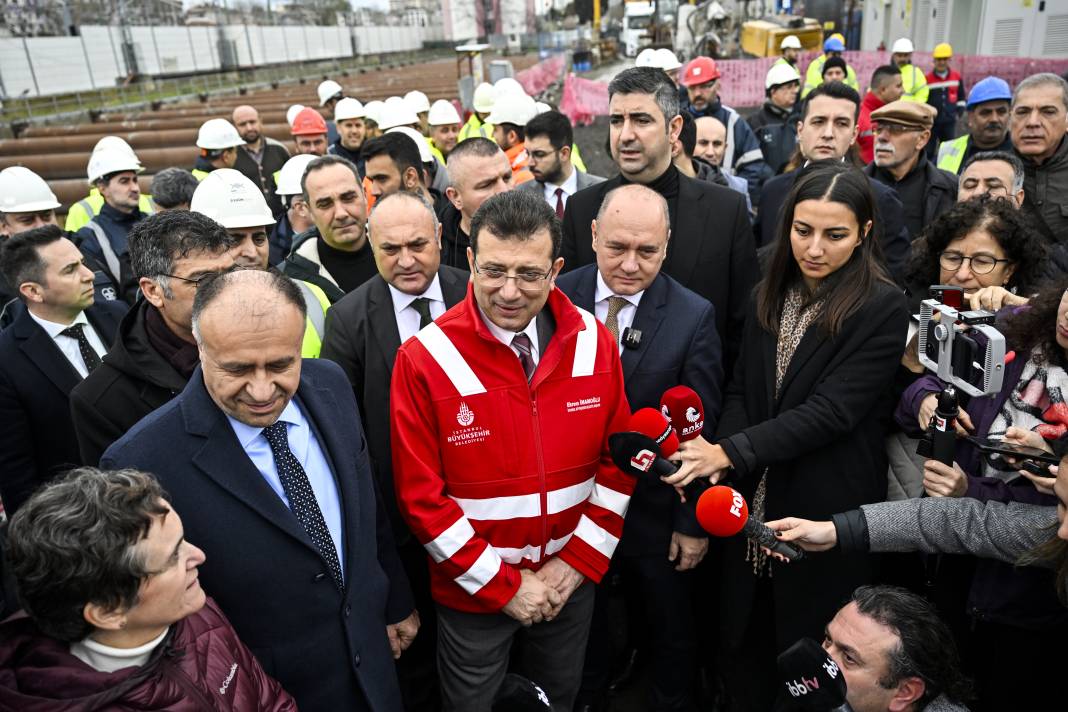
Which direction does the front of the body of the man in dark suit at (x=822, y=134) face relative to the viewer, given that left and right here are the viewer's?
facing the viewer

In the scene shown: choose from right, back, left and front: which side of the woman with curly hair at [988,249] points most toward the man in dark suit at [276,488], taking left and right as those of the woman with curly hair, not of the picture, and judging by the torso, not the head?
front

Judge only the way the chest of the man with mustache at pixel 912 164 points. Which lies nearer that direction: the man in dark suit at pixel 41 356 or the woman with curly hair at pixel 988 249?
the man in dark suit

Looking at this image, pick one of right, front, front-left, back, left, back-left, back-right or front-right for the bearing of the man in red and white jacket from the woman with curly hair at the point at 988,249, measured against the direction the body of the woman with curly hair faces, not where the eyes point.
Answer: front

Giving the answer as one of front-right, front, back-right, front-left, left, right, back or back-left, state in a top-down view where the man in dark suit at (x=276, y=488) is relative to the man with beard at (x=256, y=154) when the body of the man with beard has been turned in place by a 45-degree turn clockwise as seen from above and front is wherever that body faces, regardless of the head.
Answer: front-left

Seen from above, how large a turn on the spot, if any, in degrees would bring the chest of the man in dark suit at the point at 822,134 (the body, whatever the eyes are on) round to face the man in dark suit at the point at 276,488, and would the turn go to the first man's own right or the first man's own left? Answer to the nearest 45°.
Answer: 0° — they already face them

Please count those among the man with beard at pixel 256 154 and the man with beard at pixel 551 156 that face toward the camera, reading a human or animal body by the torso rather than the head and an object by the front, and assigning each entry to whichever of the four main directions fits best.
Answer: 2

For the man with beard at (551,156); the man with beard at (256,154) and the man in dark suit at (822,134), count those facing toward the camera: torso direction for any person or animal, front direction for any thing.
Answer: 3

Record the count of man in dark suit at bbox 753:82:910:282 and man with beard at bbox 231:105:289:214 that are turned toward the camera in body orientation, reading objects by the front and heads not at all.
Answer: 2

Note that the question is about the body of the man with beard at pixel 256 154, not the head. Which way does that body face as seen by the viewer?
toward the camera

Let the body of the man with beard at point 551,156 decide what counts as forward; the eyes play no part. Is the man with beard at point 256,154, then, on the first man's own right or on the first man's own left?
on the first man's own right

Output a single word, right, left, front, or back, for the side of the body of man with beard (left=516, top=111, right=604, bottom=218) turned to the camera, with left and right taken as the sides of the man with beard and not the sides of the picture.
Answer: front

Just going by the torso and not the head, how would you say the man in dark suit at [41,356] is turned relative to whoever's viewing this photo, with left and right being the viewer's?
facing the viewer and to the right of the viewer

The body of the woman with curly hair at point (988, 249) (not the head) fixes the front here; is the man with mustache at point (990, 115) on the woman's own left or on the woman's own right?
on the woman's own right

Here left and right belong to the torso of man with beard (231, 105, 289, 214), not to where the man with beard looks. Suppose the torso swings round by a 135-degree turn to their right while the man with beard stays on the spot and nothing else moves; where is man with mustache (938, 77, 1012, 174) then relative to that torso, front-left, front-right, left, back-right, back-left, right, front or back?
back

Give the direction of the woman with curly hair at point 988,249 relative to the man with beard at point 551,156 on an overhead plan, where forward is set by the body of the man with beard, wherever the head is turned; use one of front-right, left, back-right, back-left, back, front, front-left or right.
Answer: front-left

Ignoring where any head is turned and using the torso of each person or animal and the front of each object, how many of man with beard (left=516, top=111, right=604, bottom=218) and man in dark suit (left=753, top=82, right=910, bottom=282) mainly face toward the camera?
2

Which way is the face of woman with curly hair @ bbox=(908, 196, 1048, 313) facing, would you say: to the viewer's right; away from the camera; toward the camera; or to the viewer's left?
toward the camera

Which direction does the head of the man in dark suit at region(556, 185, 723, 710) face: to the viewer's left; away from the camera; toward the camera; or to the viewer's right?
toward the camera
